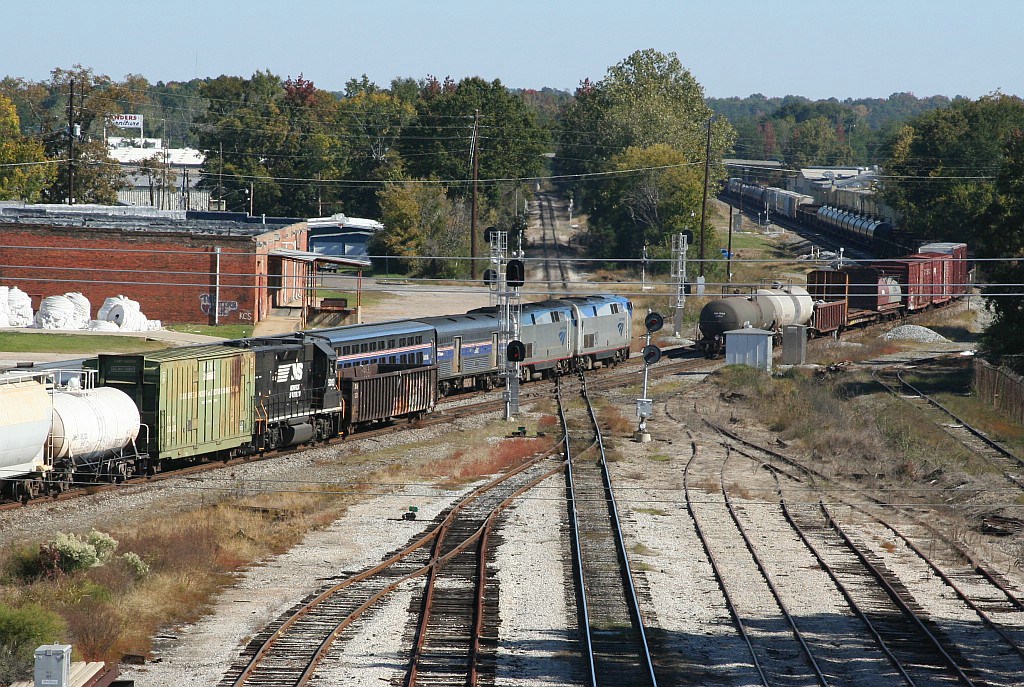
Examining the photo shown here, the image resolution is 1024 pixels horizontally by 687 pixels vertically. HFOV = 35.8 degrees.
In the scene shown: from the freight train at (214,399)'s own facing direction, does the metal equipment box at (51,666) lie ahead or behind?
behind

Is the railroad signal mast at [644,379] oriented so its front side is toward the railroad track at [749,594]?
yes

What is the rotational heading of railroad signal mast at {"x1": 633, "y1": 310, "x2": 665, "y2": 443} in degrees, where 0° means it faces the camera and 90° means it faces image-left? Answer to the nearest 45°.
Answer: approximately 0°

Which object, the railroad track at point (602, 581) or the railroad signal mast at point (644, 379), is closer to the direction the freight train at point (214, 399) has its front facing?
the railroad signal mast

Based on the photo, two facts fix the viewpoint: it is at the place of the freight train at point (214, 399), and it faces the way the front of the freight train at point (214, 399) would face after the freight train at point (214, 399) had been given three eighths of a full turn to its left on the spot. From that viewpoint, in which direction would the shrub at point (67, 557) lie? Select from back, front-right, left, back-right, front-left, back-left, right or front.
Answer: left

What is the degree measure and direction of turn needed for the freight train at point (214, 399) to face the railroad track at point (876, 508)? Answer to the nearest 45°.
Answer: approximately 45° to its right

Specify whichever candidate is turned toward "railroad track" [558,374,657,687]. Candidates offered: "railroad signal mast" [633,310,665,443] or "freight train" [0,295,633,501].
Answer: the railroad signal mast

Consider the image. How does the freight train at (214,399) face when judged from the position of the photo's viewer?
facing away from the viewer and to the right of the viewer

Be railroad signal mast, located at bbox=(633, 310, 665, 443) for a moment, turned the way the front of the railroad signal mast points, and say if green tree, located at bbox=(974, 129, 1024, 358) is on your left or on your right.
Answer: on your left

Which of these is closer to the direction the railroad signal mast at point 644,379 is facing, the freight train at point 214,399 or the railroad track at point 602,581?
the railroad track

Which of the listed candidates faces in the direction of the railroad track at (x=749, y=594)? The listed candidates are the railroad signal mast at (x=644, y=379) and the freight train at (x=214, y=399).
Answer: the railroad signal mast

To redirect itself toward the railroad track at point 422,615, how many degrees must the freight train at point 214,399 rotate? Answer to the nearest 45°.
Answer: approximately 135° to its right

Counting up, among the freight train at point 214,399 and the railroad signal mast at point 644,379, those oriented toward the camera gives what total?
1
